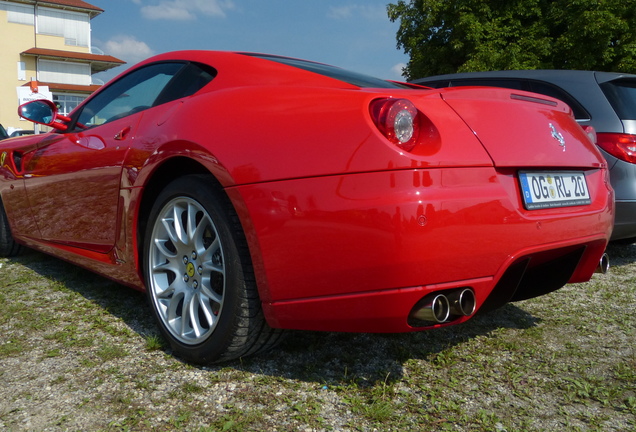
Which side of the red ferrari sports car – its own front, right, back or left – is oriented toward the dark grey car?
right

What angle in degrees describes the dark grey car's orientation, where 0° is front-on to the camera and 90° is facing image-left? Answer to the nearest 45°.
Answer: approximately 135°

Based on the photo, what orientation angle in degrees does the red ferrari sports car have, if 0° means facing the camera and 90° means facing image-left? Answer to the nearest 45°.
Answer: approximately 135°

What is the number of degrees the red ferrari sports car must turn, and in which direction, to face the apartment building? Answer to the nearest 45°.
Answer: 0° — it already faces it

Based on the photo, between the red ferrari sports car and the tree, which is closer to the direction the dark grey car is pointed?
the tree

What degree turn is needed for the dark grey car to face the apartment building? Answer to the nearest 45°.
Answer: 0° — it already faces it

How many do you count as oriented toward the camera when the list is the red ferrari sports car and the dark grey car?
0

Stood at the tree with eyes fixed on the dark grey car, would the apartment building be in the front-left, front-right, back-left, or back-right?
back-right

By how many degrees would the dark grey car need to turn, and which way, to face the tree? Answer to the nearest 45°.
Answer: approximately 45° to its right
